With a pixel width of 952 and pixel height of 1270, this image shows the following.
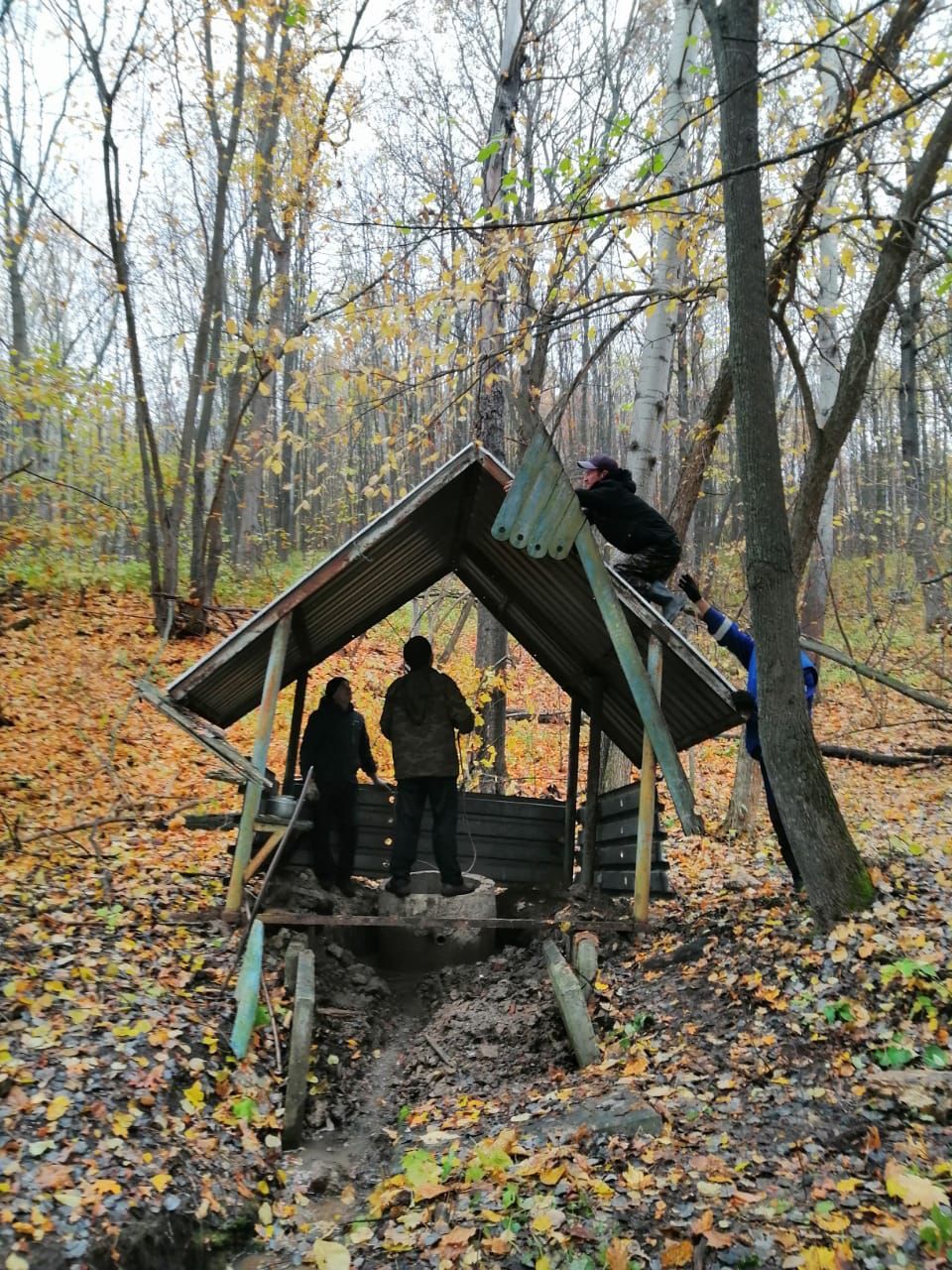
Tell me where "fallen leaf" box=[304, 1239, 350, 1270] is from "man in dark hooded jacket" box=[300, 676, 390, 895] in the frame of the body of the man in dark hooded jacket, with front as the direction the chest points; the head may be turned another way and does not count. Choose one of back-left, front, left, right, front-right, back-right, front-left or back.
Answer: front-right

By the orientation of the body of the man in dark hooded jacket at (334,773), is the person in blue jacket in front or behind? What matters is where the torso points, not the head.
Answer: in front

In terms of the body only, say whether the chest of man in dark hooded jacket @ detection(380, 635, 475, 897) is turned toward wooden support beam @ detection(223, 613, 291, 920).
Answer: no

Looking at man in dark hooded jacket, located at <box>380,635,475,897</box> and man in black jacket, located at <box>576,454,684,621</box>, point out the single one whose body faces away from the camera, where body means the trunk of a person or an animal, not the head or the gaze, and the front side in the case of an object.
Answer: the man in dark hooded jacket

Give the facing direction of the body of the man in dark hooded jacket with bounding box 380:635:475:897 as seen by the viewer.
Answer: away from the camera

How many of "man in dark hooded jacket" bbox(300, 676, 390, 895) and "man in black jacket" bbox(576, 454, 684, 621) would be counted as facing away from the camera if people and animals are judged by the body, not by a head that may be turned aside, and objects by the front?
0

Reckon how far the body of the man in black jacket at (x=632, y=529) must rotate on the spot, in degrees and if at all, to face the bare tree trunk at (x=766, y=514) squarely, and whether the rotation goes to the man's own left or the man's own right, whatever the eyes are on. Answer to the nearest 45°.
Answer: approximately 135° to the man's own left

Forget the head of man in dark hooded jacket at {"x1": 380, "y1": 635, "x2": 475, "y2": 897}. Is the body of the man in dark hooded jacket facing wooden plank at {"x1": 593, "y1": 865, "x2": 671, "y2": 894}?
no

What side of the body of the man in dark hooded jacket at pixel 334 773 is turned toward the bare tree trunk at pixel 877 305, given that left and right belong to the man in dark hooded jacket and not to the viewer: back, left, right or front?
left

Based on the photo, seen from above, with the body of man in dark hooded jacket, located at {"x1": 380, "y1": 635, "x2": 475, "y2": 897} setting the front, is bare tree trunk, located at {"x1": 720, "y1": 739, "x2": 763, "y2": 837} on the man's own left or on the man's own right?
on the man's own right

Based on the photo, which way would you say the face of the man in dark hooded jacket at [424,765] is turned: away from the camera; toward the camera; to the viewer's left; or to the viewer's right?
away from the camera

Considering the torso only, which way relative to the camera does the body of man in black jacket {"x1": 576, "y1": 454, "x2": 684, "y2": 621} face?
to the viewer's left

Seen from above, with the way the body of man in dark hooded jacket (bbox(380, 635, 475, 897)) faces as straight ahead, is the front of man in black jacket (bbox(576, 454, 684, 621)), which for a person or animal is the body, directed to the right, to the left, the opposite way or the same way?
to the left

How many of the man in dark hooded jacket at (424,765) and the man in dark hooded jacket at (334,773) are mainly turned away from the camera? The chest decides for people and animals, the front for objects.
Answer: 1

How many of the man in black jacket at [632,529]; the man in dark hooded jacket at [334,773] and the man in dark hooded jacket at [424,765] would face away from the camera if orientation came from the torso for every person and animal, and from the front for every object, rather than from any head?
1

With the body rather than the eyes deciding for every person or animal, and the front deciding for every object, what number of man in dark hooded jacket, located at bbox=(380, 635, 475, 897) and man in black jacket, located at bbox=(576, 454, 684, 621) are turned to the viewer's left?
1
